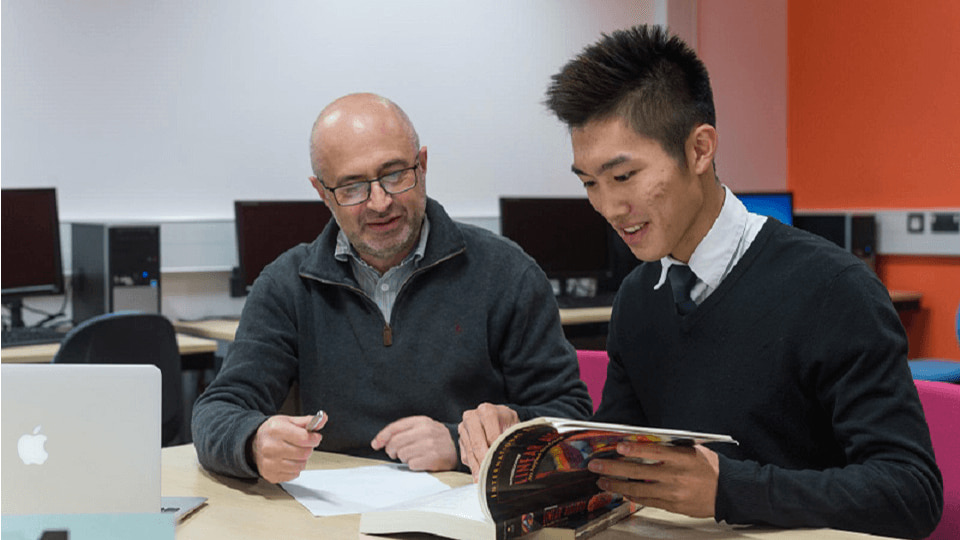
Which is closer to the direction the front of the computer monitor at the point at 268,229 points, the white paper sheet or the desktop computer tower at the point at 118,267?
the white paper sheet

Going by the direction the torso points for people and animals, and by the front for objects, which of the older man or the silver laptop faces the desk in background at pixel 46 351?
the silver laptop

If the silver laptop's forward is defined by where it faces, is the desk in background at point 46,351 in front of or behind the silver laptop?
in front

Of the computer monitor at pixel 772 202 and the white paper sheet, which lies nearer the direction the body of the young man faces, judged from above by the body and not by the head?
the white paper sheet

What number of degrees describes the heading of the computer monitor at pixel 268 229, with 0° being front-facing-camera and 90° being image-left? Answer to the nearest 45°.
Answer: approximately 0°

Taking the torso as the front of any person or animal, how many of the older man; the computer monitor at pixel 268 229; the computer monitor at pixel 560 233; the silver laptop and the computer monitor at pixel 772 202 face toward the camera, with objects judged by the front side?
4

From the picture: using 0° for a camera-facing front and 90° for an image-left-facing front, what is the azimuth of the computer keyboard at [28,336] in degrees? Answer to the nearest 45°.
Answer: approximately 0°

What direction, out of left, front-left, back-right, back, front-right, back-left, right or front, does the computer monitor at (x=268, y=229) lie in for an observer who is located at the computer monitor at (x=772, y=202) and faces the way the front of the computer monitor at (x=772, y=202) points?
front-right

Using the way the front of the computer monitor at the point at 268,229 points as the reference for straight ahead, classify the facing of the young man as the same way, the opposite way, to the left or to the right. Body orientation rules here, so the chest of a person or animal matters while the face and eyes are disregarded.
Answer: to the right

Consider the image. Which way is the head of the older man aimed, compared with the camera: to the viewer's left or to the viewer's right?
to the viewer's right
